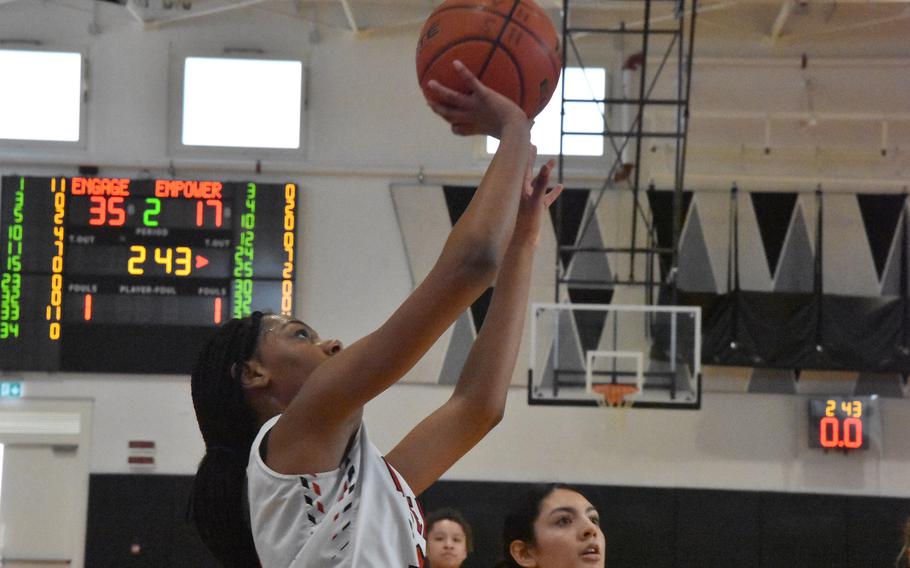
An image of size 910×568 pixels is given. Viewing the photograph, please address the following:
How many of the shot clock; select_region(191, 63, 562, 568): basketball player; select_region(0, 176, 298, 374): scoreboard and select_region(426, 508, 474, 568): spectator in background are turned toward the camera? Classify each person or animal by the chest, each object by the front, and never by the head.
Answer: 3

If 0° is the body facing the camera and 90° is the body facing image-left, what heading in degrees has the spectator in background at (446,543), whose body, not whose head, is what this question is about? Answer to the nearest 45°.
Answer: approximately 0°

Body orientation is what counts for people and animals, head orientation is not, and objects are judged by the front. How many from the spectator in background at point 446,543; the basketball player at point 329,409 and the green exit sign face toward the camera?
2

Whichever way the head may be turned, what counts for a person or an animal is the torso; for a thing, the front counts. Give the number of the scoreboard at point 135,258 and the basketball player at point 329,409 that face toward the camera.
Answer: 1

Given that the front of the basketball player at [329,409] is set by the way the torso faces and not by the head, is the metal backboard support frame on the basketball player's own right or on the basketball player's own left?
on the basketball player's own left

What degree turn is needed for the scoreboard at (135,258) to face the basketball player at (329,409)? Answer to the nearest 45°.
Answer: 0° — it already faces them
